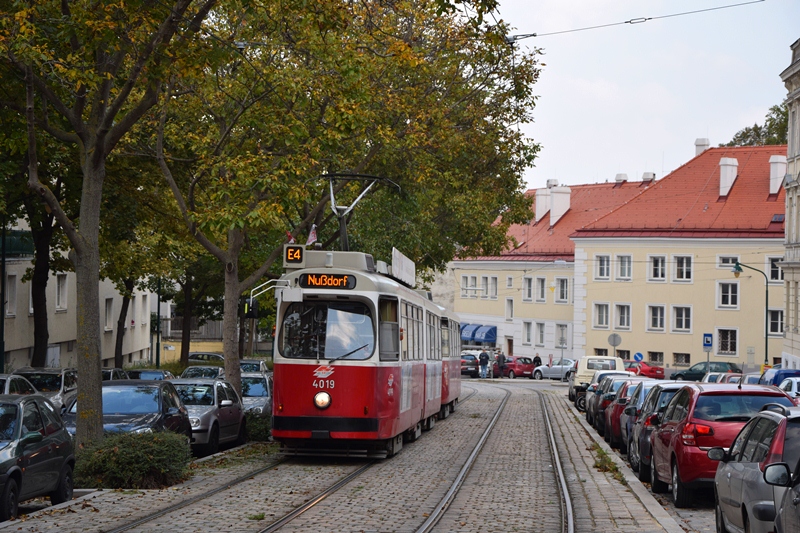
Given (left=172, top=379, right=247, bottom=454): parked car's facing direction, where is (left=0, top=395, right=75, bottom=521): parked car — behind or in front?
in front

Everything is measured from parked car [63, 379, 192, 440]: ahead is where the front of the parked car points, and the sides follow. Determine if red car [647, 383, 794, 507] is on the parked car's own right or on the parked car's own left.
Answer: on the parked car's own left

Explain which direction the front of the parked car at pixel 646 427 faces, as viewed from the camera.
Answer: facing away from the viewer and to the left of the viewer

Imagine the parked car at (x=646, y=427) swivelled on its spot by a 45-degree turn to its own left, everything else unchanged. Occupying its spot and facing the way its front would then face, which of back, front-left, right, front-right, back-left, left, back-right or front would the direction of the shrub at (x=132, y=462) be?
front-left

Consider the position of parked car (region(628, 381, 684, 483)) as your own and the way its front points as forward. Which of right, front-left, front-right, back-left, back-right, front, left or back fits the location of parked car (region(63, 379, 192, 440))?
front-left

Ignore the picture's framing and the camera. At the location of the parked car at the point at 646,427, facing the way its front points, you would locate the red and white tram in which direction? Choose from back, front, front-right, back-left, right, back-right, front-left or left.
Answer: front-left

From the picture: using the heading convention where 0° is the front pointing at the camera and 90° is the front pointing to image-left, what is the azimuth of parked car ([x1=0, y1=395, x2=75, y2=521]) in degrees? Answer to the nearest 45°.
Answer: approximately 45°

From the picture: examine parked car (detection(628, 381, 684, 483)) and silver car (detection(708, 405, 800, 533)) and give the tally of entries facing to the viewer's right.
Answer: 0

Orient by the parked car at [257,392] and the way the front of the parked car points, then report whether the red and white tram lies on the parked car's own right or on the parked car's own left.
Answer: on the parked car's own left

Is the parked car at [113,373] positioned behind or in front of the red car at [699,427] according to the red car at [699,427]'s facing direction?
in front
